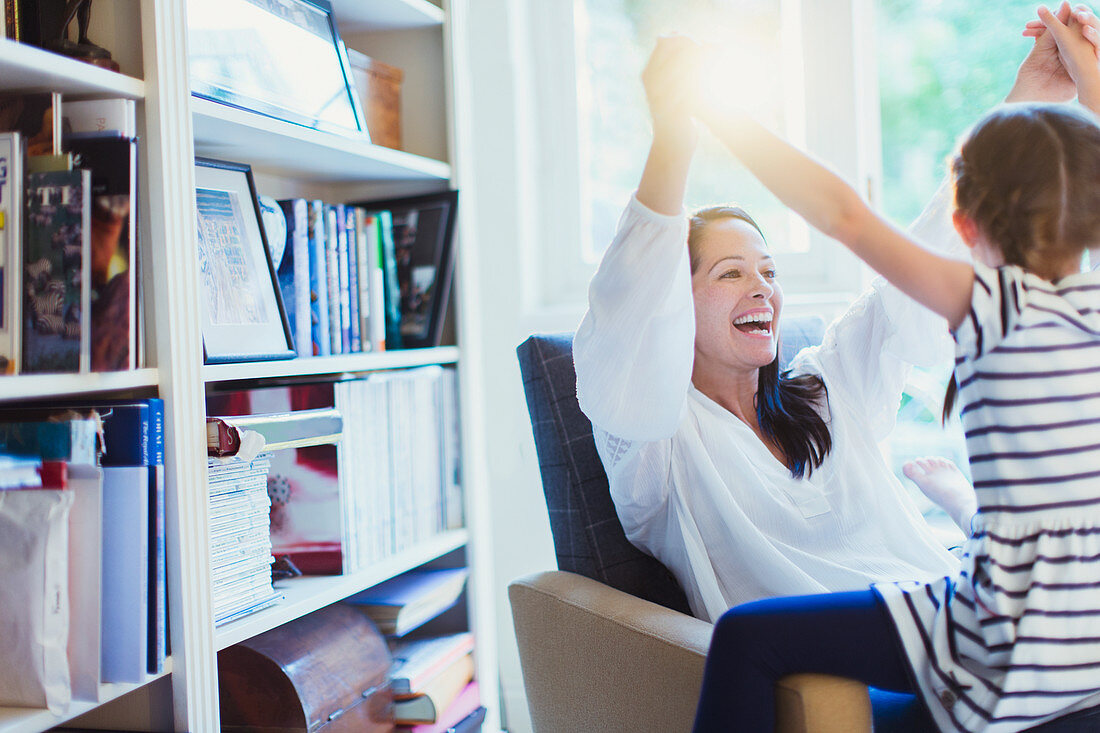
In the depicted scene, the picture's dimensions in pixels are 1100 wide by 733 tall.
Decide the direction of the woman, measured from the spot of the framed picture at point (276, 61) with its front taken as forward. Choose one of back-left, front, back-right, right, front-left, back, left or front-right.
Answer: front

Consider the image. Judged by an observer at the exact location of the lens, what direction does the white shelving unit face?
facing the viewer and to the right of the viewer

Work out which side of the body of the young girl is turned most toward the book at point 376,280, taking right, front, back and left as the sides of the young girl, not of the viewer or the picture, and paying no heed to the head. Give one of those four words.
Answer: front

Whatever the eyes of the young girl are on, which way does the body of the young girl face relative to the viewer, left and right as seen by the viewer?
facing away from the viewer and to the left of the viewer

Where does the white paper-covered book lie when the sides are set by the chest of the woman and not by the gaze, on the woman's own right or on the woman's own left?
on the woman's own right
